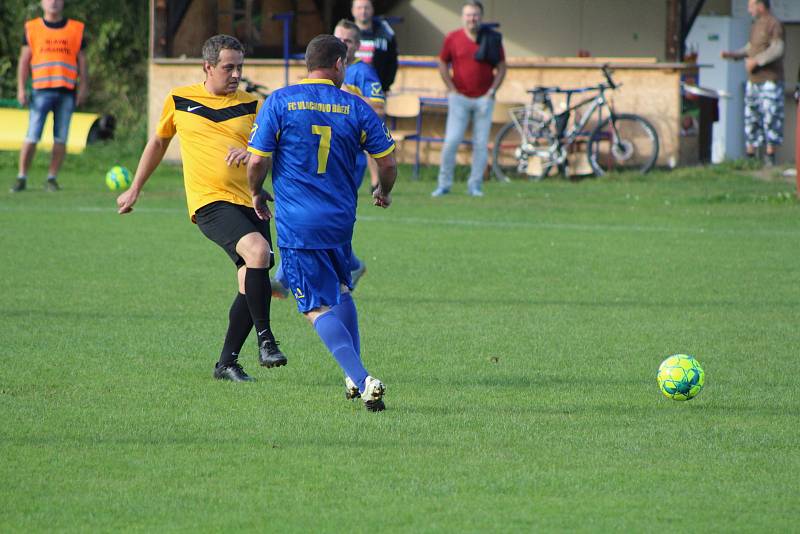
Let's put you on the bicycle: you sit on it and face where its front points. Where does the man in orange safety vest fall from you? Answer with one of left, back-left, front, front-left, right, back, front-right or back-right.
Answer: back-right

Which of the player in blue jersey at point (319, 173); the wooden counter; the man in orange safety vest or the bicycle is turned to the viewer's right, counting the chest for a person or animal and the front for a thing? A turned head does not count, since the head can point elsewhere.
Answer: the bicycle

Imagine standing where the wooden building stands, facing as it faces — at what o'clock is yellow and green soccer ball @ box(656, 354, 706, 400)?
The yellow and green soccer ball is roughly at 12 o'clock from the wooden building.

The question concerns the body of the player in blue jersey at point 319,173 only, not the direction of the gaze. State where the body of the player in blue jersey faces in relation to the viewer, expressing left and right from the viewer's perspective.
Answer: facing away from the viewer

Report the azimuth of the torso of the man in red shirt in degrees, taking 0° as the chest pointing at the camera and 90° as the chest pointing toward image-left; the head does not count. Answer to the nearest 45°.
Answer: approximately 0°

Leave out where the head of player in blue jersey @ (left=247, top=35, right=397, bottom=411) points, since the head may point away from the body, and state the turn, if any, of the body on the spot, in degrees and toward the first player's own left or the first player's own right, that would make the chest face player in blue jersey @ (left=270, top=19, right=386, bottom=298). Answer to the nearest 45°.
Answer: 0° — they already face them

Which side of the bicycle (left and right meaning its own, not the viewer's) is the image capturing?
right

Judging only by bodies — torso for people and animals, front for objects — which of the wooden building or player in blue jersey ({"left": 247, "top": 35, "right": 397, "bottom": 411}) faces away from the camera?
the player in blue jersey
